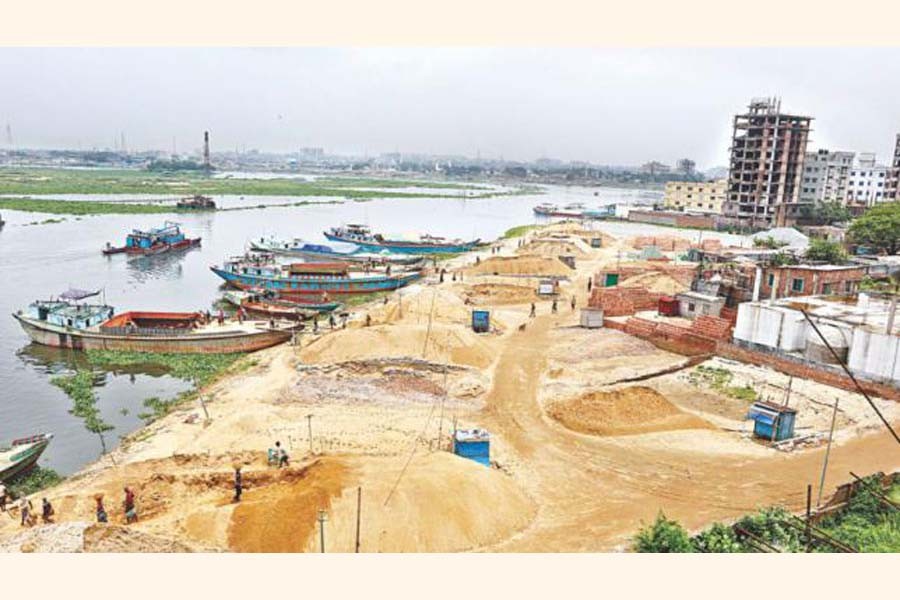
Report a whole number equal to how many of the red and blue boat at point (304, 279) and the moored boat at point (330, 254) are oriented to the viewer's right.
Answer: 2

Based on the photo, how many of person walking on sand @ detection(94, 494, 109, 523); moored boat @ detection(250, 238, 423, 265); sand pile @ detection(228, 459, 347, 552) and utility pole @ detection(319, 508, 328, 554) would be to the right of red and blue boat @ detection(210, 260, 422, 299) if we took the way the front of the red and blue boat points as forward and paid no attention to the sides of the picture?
3

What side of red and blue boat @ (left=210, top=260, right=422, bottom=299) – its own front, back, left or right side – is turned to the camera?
right

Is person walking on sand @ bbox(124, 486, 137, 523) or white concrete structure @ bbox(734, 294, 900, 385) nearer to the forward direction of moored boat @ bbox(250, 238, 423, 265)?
the white concrete structure

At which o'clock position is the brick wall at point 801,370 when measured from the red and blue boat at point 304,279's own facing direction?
The brick wall is roughly at 2 o'clock from the red and blue boat.

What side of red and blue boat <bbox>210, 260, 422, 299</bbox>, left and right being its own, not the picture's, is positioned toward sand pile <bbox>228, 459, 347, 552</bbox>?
right

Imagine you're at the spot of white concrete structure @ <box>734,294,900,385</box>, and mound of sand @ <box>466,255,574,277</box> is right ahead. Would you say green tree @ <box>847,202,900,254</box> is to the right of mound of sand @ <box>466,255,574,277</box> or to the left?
right

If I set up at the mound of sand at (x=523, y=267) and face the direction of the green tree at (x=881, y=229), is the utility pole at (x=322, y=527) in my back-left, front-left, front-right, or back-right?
back-right

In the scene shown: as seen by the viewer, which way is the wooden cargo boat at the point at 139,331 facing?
to the viewer's right

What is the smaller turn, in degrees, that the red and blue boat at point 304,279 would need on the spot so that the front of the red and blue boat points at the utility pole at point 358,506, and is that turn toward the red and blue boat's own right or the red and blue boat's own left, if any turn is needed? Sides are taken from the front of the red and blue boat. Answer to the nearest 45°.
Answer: approximately 90° to the red and blue boat's own right

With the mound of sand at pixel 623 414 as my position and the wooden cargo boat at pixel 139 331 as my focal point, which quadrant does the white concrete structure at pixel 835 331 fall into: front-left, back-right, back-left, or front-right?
back-right

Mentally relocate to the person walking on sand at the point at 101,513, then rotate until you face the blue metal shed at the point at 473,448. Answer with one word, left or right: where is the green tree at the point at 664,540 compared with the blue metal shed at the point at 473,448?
right

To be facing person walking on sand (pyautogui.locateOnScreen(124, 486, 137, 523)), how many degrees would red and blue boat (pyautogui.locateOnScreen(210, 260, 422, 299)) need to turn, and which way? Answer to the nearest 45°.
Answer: approximately 90° to its right

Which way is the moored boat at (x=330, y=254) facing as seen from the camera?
to the viewer's right
